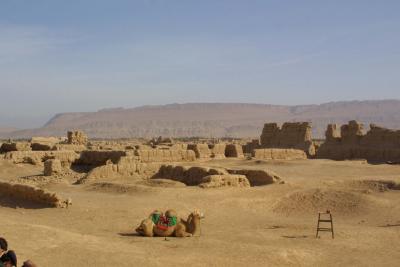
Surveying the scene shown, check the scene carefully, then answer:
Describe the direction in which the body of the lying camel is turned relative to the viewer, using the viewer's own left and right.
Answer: facing to the right of the viewer

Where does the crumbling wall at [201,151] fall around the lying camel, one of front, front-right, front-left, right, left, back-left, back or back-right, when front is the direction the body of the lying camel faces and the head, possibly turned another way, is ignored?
left

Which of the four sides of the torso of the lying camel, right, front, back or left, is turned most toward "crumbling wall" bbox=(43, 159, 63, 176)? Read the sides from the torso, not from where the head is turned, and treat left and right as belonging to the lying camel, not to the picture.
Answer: left

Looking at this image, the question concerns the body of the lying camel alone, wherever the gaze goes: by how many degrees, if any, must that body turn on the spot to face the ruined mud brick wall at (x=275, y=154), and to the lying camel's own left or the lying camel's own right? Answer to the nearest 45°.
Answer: approximately 90° to the lying camel's own left

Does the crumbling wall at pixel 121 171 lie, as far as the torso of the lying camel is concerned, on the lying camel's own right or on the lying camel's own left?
on the lying camel's own left

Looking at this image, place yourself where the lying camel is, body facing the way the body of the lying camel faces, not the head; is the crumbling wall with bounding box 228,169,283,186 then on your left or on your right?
on your left

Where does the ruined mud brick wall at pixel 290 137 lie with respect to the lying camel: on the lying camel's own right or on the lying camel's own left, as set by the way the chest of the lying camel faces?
on the lying camel's own left

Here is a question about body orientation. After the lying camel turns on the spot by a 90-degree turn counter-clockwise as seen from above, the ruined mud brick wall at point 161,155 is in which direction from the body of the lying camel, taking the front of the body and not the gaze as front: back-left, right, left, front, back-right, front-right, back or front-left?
front

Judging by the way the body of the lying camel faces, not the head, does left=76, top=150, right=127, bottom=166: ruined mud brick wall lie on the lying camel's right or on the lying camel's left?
on the lying camel's left

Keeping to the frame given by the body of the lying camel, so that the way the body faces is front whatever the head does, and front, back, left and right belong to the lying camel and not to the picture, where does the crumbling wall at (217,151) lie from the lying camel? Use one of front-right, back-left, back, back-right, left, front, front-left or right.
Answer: left

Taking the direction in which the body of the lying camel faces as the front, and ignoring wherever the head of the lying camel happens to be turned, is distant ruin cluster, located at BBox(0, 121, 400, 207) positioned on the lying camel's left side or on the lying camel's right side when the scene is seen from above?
on the lying camel's left side
